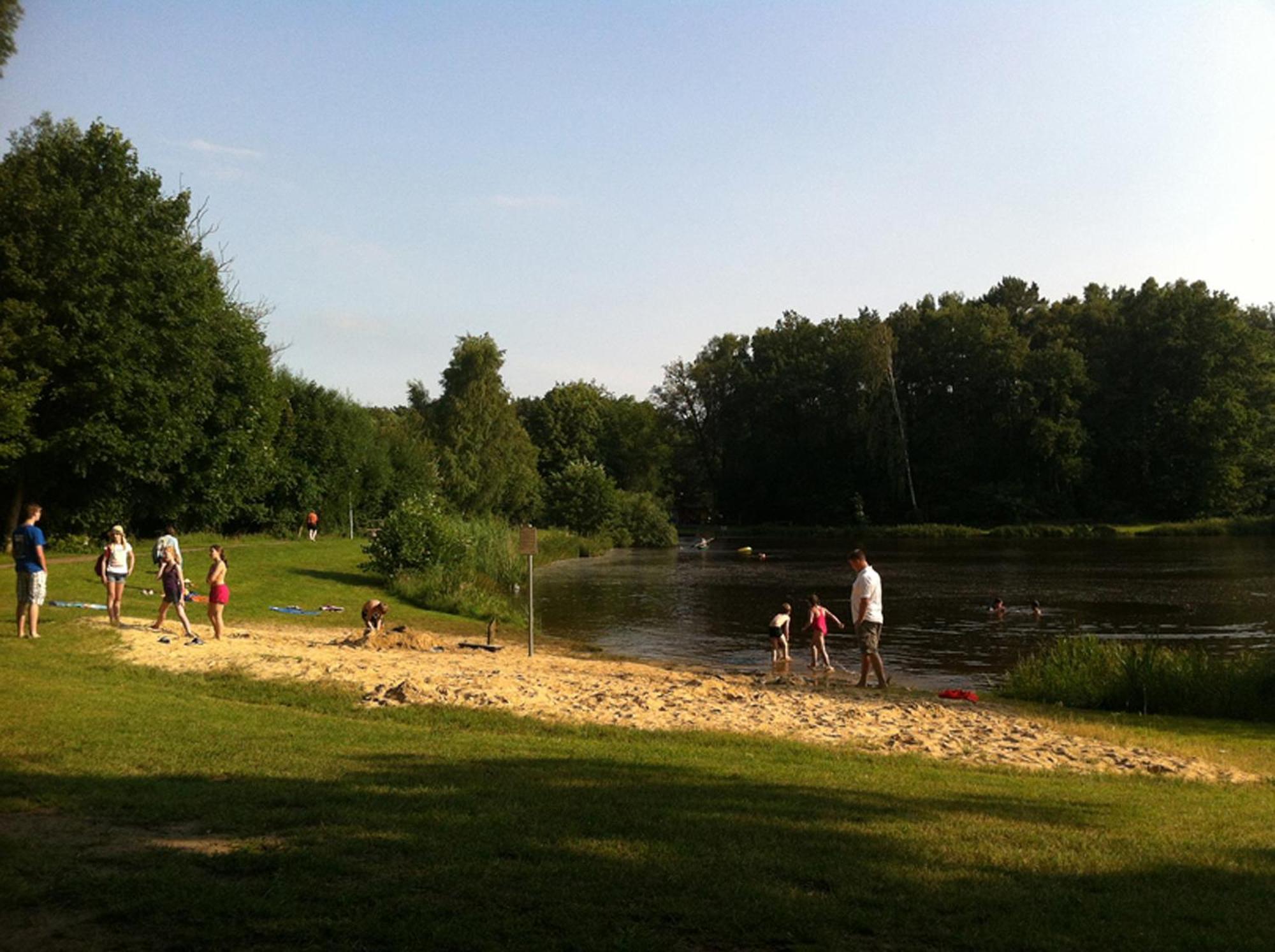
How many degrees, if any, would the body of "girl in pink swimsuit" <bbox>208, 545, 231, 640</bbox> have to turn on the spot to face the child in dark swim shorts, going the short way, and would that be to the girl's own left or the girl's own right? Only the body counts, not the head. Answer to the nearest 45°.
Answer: approximately 180°

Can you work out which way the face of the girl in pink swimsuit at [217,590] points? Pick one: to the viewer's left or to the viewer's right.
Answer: to the viewer's left

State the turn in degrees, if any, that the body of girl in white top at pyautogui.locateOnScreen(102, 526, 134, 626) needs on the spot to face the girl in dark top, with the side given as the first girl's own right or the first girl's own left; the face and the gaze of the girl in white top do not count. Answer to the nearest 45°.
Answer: approximately 45° to the first girl's own left

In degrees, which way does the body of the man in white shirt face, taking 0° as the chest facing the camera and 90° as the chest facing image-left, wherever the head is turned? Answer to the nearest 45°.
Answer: approximately 90°

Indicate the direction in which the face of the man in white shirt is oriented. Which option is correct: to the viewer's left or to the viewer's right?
to the viewer's left

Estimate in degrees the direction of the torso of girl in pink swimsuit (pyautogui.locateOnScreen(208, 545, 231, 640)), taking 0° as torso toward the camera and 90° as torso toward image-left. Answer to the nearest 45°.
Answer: approximately 90°

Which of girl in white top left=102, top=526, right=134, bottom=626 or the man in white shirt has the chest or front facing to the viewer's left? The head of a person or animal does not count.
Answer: the man in white shirt

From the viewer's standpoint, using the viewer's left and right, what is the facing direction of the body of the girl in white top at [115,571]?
facing the viewer

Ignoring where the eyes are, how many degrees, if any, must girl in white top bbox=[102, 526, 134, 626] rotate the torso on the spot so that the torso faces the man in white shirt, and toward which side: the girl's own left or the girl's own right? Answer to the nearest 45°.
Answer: approximately 45° to the girl's own left

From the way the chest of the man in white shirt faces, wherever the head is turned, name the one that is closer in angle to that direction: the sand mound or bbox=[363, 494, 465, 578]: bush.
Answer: the sand mound

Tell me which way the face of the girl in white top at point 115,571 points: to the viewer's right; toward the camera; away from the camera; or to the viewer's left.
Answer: toward the camera

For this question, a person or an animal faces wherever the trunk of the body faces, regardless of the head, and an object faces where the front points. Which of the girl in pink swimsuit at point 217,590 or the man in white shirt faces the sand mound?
the man in white shirt
